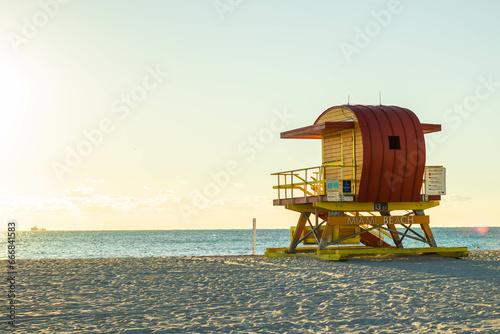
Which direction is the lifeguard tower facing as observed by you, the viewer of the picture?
facing the viewer and to the left of the viewer
